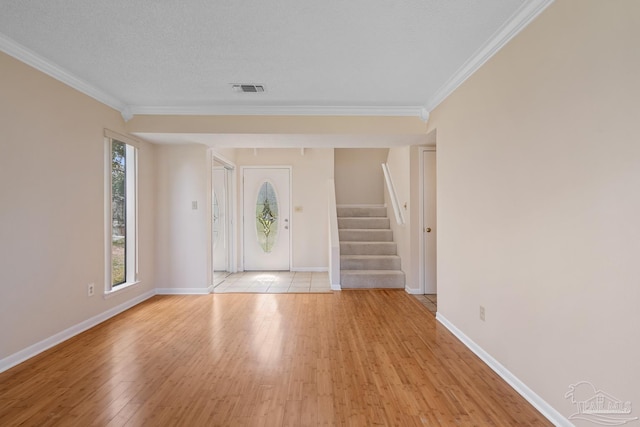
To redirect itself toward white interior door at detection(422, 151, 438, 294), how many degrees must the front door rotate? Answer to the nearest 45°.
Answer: approximately 45° to its left

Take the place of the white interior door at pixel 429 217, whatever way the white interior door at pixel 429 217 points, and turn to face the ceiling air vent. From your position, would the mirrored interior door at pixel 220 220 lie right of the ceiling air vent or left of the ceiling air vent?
right

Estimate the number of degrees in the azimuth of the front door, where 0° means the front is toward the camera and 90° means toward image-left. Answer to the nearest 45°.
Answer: approximately 0°

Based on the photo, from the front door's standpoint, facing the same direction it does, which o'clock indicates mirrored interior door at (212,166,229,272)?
The mirrored interior door is roughly at 3 o'clock from the front door.

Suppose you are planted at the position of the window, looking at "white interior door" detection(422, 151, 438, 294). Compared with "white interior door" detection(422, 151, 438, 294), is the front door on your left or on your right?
left

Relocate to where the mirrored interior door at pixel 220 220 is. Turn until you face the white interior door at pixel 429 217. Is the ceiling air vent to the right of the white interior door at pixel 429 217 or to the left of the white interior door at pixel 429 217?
right
